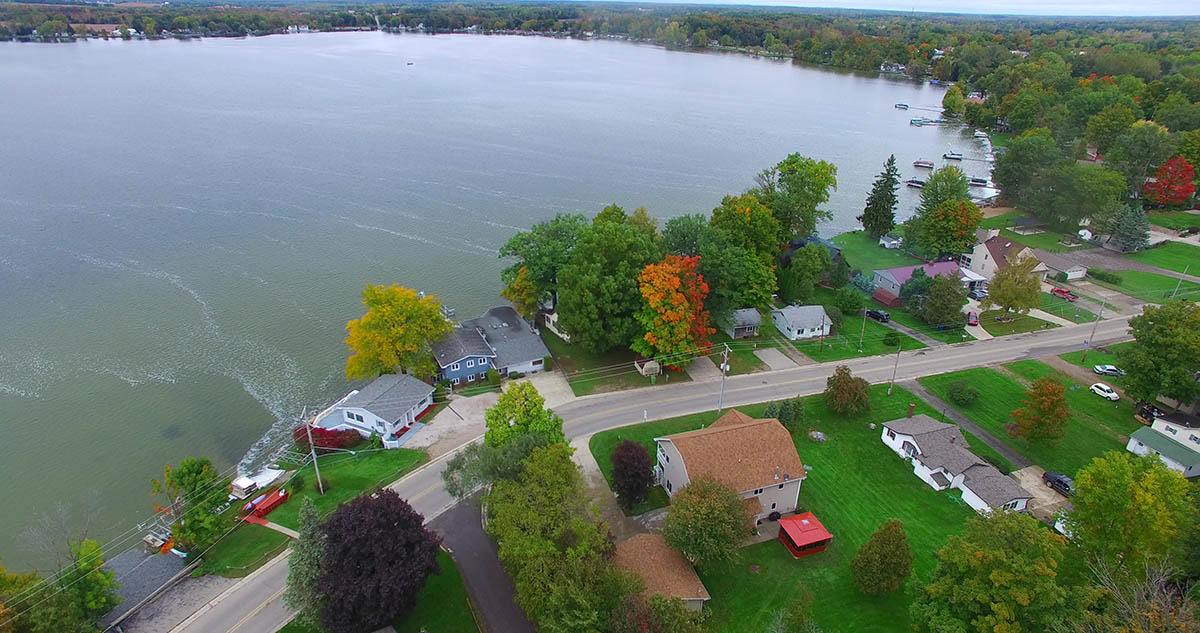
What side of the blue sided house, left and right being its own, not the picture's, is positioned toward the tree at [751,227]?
left

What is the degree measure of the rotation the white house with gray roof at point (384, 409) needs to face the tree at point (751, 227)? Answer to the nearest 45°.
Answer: approximately 45° to its left

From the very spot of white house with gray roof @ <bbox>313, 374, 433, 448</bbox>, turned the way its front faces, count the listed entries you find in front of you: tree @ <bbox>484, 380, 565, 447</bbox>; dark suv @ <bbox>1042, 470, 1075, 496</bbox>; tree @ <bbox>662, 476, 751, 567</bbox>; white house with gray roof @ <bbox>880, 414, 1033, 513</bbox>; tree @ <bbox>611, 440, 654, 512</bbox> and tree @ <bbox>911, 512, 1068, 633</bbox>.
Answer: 6

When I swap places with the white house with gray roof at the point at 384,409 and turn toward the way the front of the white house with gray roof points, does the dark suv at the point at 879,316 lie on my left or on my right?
on my left

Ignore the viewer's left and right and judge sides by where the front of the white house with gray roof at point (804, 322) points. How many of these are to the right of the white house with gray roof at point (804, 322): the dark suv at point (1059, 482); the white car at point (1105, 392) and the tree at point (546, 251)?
1

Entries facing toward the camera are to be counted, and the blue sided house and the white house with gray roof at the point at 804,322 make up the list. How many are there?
2

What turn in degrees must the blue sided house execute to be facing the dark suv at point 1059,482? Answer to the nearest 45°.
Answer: approximately 45° to its left

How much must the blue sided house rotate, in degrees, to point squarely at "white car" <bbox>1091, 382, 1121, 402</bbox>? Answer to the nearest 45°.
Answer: approximately 90° to its left

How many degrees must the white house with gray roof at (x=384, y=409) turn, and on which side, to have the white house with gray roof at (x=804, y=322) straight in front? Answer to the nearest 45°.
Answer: approximately 45° to its left

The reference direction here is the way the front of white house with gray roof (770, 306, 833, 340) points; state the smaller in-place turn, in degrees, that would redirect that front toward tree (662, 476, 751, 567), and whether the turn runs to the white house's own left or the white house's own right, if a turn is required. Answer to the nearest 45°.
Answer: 0° — it already faces it

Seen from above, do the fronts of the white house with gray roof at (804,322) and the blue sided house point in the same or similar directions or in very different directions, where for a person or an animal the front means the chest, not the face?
same or similar directions

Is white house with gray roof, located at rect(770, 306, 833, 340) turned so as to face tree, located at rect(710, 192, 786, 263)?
no

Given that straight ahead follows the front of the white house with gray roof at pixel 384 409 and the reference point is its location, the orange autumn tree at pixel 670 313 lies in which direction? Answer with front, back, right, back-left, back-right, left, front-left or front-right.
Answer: front-left

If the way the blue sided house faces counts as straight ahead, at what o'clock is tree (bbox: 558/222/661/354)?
The tree is roughly at 9 o'clock from the blue sided house.

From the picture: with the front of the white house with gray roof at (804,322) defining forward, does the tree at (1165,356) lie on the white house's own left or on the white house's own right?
on the white house's own left

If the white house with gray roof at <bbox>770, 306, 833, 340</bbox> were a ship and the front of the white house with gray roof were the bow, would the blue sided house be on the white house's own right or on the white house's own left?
on the white house's own right

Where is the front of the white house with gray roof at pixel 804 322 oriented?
toward the camera

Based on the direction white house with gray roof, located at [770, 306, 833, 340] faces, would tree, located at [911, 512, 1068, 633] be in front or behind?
in front

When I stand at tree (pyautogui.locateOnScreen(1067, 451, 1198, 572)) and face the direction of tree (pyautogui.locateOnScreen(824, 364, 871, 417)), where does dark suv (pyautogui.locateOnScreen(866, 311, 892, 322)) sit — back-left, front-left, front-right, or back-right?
front-right

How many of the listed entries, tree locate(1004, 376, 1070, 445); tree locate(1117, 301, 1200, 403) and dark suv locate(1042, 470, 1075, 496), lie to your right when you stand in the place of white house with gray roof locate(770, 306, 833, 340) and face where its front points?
0

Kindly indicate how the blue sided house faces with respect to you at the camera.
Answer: facing the viewer

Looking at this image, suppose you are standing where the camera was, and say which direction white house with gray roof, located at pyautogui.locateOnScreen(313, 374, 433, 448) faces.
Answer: facing the viewer and to the right of the viewer
